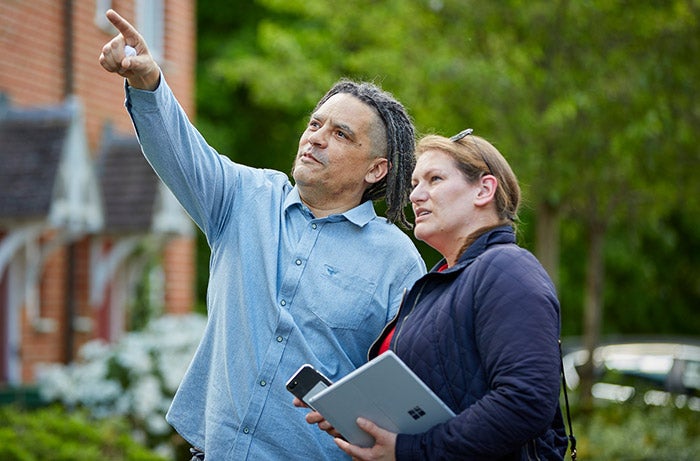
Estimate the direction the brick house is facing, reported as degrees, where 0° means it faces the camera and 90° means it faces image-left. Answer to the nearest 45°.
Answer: approximately 315°

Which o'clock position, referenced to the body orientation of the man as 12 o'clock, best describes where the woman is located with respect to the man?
The woman is roughly at 9 o'clock from the man.

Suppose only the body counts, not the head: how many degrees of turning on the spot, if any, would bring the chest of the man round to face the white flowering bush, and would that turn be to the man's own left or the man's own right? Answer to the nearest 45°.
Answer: approximately 135° to the man's own right

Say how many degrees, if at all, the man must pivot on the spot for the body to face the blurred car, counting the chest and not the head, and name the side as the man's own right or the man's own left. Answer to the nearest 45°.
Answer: approximately 180°

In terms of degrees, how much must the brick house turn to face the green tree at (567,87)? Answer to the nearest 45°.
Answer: approximately 45° to its left

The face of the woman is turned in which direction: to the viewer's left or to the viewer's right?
to the viewer's left

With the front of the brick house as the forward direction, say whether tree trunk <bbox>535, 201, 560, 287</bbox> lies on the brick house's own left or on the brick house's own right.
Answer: on the brick house's own left

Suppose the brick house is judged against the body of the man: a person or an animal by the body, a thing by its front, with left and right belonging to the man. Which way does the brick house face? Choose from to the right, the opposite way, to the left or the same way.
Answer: to the left

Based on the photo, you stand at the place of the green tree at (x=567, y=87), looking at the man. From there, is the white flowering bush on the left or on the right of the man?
right

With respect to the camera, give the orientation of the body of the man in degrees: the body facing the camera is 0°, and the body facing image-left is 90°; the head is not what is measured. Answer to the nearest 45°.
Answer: approximately 45°

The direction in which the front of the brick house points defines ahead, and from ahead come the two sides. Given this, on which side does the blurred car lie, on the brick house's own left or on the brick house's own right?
on the brick house's own left
